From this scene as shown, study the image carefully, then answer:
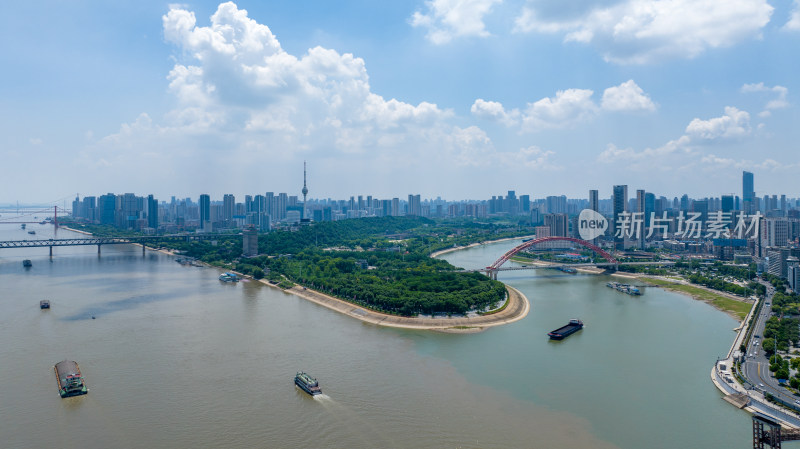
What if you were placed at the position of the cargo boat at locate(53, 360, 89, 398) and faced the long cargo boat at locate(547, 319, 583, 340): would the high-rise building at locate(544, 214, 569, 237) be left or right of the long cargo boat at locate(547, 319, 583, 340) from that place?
left

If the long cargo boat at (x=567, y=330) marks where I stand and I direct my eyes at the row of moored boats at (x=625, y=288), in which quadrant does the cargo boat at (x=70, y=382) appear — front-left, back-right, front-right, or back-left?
back-left

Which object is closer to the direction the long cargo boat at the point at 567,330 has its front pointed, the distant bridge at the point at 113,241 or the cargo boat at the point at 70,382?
the cargo boat

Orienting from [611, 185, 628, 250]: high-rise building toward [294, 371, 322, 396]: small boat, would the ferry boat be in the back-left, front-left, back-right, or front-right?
front-right

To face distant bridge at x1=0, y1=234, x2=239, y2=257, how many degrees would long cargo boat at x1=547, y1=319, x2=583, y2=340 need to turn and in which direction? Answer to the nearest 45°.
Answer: approximately 90° to its right

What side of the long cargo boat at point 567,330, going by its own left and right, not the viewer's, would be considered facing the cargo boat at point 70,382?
front

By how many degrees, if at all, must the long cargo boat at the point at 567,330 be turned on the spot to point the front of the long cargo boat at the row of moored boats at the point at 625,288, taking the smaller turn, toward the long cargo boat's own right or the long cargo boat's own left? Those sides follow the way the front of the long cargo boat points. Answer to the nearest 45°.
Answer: approximately 135° to the long cargo boat's own right

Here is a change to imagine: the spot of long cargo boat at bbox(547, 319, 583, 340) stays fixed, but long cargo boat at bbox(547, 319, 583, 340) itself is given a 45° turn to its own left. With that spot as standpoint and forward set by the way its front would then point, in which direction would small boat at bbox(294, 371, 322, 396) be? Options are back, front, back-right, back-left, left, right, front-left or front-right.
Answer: front-right

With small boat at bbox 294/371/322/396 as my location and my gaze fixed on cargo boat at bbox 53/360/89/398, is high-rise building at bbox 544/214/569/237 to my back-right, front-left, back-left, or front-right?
back-right
